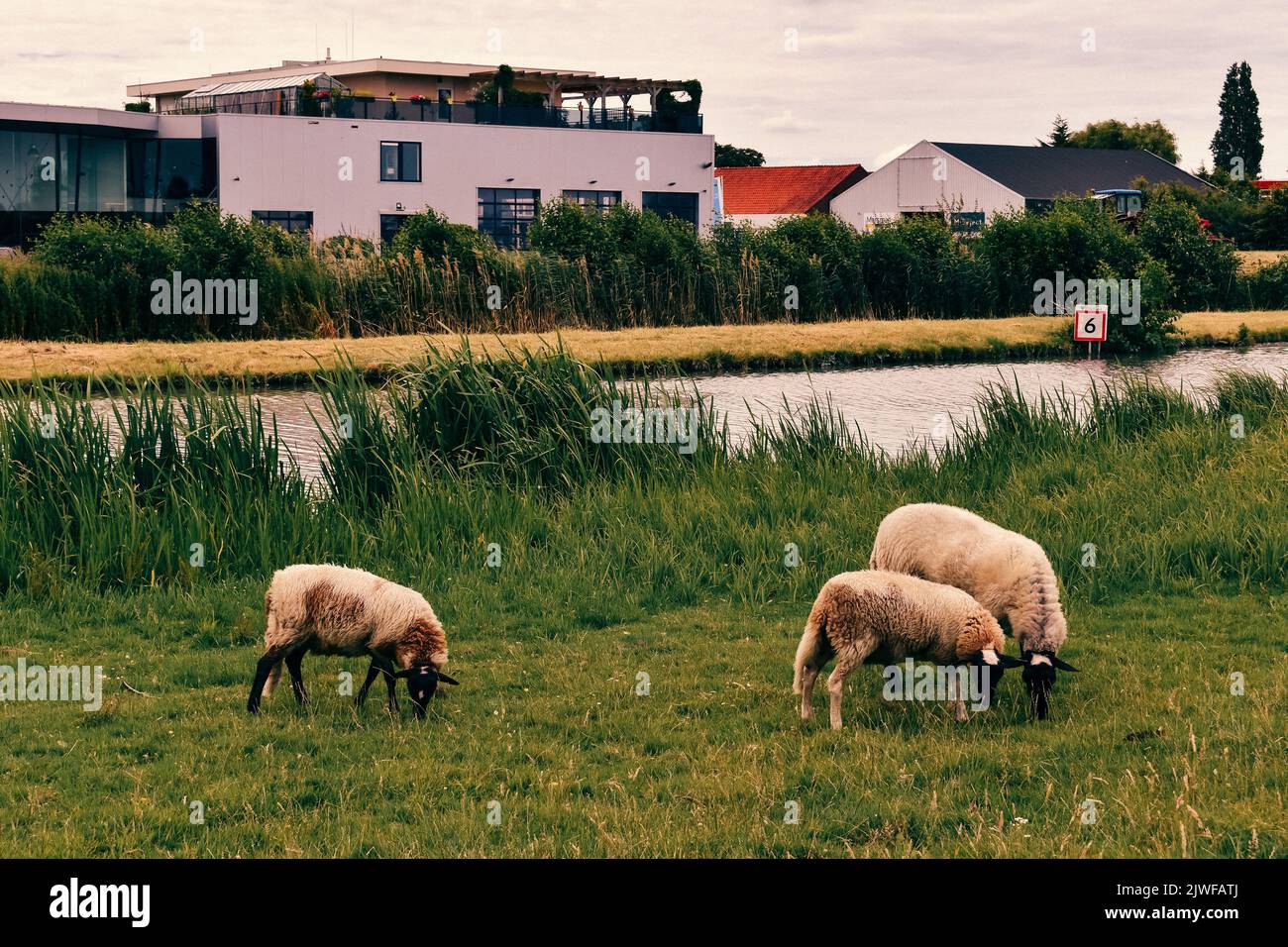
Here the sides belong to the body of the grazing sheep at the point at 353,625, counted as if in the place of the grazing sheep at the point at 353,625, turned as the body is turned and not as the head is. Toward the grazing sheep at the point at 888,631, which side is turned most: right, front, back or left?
front

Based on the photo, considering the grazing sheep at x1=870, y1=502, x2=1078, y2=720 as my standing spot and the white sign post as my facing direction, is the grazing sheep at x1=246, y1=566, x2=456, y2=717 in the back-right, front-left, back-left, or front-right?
back-left

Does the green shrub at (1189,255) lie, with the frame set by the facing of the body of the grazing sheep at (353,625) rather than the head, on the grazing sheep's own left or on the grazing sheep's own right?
on the grazing sheep's own left

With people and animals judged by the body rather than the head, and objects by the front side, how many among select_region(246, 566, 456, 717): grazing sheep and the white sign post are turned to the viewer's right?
1

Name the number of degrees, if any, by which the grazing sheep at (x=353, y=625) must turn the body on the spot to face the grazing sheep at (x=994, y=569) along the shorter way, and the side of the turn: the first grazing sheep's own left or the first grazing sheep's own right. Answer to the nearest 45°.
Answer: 0° — it already faces it

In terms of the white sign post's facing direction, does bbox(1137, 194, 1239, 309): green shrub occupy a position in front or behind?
behind

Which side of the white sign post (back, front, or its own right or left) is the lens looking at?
front

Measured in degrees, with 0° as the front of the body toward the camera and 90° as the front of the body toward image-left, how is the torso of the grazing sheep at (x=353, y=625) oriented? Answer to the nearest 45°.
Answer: approximately 270°

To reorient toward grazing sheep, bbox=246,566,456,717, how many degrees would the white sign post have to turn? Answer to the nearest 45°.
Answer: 0° — it already faces it

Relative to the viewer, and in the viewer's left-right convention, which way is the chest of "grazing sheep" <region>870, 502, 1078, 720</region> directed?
facing the viewer and to the right of the viewer

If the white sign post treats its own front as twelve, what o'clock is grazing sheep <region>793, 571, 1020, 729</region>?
The grazing sheep is roughly at 12 o'clock from the white sign post.

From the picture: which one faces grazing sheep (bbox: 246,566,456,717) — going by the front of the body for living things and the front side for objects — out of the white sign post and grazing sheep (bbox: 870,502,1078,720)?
the white sign post

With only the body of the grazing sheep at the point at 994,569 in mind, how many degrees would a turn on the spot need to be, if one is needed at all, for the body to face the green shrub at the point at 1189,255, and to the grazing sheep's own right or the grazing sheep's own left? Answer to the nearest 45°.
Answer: approximately 135° to the grazing sheep's own left

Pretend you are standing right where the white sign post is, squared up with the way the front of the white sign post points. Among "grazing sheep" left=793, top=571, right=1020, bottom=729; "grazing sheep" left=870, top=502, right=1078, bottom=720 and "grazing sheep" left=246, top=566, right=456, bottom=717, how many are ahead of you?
3

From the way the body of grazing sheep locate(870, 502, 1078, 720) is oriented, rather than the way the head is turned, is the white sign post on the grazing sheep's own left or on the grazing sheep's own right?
on the grazing sheep's own left

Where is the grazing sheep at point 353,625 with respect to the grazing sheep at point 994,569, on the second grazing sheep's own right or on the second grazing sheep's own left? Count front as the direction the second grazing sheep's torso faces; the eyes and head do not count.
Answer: on the second grazing sheep's own right

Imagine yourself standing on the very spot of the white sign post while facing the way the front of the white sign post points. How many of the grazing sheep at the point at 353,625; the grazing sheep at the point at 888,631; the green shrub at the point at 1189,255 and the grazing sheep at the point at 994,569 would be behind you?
1
